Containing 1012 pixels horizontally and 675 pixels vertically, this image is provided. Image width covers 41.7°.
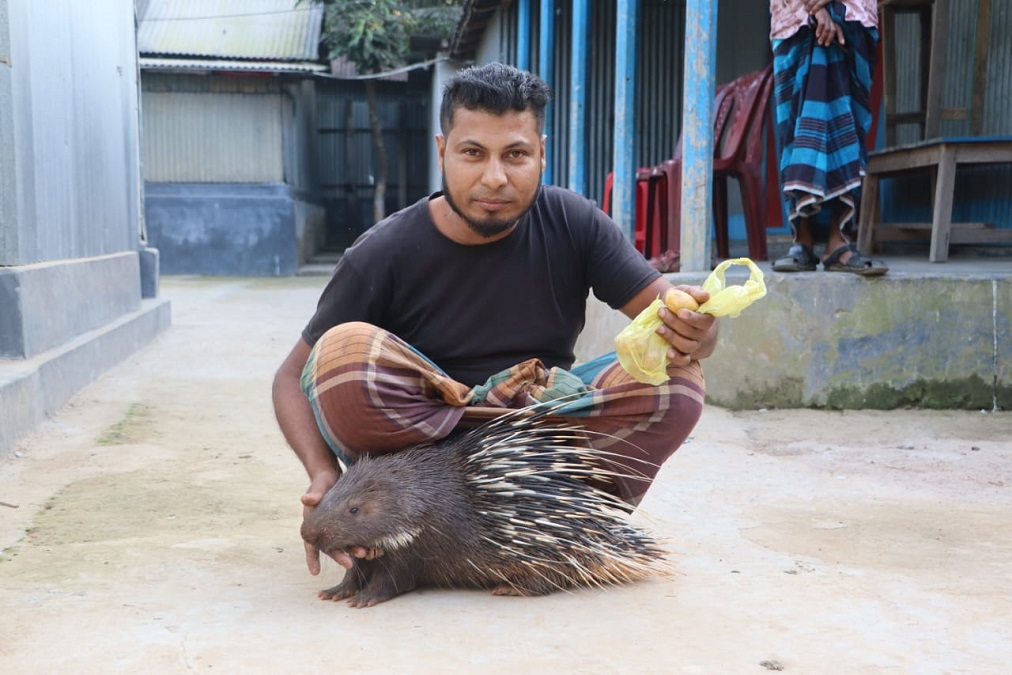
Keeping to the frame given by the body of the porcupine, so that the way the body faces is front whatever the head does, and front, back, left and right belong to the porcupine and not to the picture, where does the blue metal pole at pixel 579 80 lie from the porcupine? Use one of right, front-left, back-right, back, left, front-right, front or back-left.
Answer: right

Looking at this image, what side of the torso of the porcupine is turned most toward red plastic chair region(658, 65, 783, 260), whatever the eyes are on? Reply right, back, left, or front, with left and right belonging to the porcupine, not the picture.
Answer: right

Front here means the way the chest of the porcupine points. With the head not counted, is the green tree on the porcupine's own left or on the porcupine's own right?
on the porcupine's own right

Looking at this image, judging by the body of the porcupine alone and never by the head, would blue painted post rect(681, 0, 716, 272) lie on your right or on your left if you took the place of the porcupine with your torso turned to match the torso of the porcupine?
on your right

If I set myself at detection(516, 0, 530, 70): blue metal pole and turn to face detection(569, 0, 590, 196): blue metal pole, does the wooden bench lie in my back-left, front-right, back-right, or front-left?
front-left

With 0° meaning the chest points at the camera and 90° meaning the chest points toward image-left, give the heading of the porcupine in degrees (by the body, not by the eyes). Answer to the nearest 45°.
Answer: approximately 90°

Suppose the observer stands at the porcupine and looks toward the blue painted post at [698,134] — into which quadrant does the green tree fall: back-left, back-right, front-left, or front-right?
front-left

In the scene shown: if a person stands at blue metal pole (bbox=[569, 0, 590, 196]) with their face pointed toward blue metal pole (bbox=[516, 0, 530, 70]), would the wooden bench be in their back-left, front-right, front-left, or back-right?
back-right

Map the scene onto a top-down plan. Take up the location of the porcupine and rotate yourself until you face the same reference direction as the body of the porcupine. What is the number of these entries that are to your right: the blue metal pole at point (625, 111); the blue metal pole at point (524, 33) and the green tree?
3

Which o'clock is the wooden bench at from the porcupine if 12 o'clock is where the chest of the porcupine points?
The wooden bench is roughly at 4 o'clock from the porcupine.

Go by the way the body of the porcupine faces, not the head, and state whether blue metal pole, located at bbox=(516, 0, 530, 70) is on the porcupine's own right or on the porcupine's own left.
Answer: on the porcupine's own right
